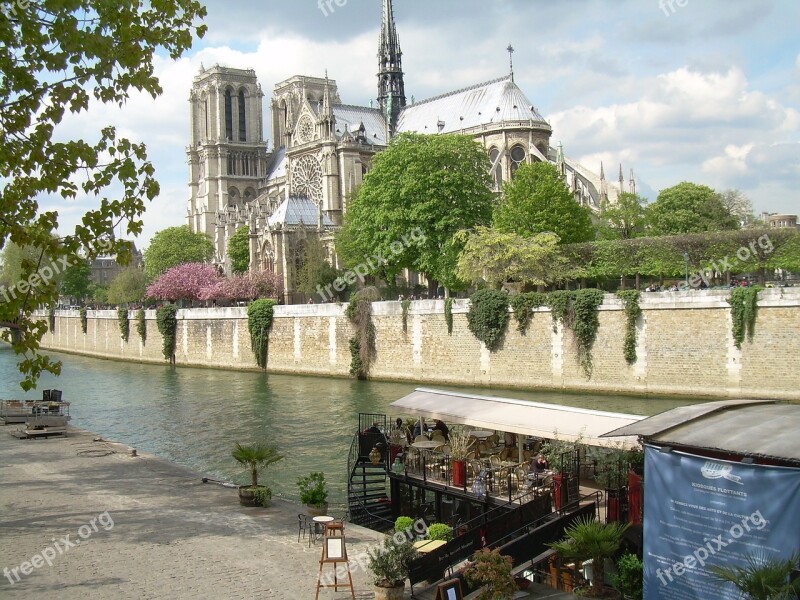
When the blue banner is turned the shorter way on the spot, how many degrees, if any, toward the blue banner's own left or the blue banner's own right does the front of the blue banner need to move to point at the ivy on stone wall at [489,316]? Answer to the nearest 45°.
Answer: approximately 180°

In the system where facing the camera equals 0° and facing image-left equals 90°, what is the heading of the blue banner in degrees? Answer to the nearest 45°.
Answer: approximately 0°

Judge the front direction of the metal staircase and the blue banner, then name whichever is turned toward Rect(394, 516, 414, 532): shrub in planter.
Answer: the metal staircase

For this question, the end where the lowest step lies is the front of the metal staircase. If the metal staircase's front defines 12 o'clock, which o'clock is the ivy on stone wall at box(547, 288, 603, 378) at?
The ivy on stone wall is roughly at 7 o'clock from the metal staircase.

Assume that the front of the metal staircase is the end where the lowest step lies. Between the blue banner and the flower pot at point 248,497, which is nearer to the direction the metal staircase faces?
the blue banner

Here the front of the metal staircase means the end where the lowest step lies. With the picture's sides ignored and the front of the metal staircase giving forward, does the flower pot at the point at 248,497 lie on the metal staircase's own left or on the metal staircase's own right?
on the metal staircase's own right

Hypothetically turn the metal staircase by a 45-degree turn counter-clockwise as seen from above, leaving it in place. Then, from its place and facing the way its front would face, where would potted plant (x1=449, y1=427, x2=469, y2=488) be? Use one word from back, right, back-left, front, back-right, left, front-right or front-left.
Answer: front

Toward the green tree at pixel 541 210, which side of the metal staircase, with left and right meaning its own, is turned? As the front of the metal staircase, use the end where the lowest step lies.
back

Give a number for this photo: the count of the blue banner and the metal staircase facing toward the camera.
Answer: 2
